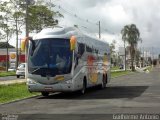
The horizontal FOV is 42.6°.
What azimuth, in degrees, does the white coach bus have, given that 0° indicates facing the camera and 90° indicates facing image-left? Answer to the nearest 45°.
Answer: approximately 45°
